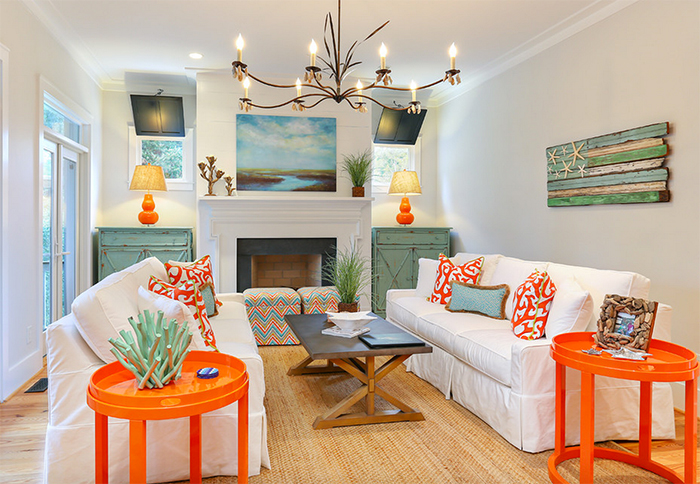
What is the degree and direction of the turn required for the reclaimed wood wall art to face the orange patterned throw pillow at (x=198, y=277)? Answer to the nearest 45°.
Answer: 0° — it already faces it

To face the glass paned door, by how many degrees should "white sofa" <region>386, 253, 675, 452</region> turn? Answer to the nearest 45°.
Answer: approximately 45° to its right

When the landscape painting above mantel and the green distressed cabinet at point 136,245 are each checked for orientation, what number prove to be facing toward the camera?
2

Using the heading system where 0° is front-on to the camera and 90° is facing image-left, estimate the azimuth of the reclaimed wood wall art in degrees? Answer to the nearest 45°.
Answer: approximately 45°

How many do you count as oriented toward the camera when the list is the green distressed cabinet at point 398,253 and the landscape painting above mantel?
2

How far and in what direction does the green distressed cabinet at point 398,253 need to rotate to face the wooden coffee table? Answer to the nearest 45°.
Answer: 0° — it already faces it

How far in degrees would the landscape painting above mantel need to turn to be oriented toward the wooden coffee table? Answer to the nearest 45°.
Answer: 0° — it already faces it

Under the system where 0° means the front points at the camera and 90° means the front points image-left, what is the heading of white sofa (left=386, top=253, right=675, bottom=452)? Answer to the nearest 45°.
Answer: approximately 45°

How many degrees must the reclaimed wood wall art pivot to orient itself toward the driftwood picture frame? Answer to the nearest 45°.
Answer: approximately 45° to its left

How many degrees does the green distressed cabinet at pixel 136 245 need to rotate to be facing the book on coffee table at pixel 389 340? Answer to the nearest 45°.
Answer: approximately 45° to its left
